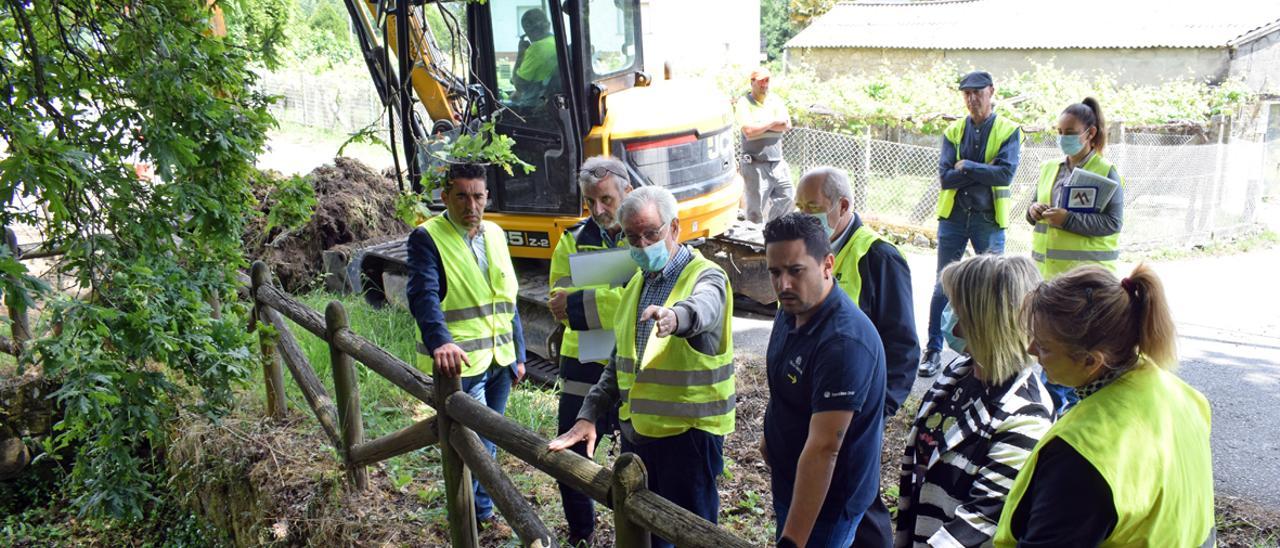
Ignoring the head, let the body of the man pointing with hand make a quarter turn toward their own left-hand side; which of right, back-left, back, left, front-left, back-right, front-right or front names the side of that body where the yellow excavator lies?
back-left

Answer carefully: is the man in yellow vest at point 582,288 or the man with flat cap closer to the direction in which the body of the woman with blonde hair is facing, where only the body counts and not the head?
the man in yellow vest

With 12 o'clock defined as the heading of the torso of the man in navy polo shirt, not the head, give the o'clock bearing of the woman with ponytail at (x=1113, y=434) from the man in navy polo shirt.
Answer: The woman with ponytail is roughly at 9 o'clock from the man in navy polo shirt.

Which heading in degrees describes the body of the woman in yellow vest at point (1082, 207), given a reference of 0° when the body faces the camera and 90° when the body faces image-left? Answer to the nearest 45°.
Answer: approximately 45°

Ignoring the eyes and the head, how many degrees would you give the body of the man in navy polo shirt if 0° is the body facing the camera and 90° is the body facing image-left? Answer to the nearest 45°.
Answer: approximately 45°

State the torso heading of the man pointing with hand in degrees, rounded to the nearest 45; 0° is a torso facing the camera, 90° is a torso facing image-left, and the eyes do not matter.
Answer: approximately 45°

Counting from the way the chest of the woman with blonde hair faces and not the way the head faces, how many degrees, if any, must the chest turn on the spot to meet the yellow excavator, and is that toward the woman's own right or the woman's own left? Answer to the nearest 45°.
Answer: approximately 90° to the woman's own right

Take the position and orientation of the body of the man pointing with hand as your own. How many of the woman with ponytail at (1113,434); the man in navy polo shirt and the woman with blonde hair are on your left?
3

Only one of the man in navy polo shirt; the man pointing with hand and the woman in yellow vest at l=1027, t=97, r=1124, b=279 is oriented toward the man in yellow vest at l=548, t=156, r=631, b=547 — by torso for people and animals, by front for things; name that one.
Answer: the woman in yellow vest
